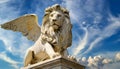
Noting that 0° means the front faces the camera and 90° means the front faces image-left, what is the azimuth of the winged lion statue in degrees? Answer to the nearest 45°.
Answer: approximately 315°
